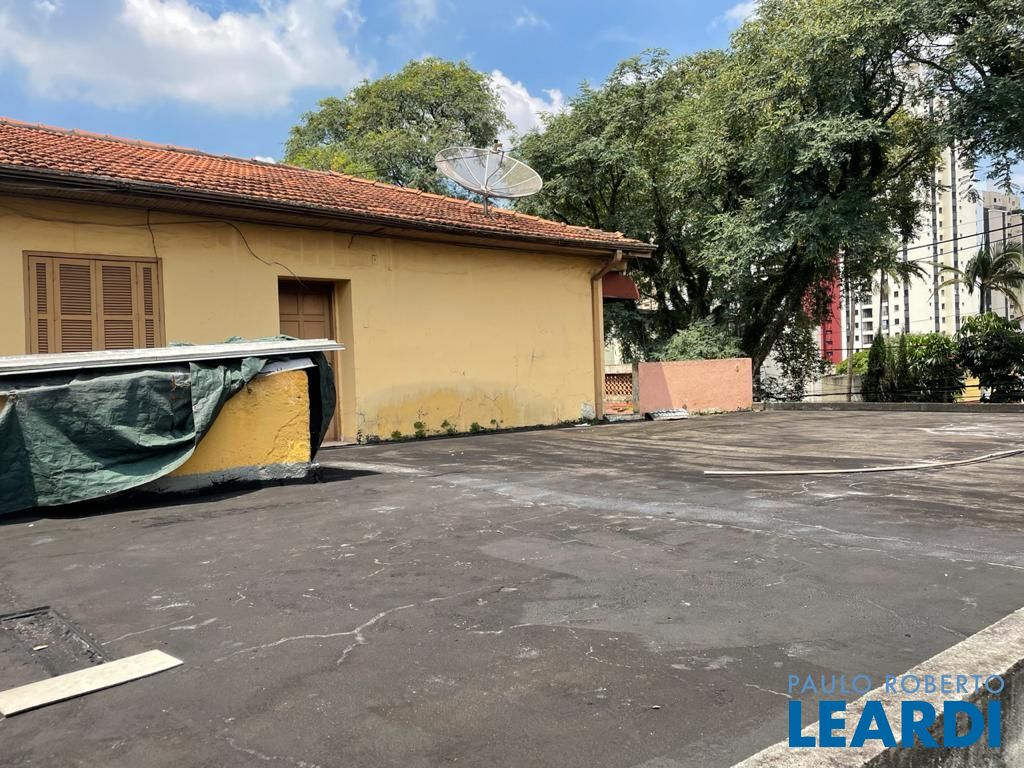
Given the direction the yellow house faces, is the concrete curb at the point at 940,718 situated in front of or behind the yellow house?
in front

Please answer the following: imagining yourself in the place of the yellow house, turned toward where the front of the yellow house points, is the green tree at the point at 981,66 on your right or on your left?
on your left

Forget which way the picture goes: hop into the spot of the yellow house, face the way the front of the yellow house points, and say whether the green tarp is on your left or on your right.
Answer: on your right

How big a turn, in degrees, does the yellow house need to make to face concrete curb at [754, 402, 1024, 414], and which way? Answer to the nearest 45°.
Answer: approximately 45° to its left

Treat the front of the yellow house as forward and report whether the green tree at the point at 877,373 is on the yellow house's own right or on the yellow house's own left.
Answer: on the yellow house's own left

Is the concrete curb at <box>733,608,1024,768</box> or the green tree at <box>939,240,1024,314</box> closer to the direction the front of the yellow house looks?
the concrete curb

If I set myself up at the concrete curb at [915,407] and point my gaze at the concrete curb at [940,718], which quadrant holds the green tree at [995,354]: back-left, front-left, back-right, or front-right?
back-left

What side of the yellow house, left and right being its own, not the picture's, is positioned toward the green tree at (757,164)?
left

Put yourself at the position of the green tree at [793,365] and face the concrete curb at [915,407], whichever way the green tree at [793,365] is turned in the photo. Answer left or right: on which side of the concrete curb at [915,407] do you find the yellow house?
right

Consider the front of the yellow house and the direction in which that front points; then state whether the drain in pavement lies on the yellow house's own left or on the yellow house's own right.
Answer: on the yellow house's own right

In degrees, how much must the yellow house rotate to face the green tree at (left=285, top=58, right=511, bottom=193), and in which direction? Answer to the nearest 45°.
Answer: approximately 135° to its left

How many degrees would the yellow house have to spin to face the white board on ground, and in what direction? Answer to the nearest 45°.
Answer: approximately 45° to its right

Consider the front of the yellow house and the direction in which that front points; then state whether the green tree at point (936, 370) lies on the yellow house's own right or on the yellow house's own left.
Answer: on the yellow house's own left

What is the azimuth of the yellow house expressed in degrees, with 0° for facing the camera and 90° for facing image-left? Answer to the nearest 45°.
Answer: approximately 315°

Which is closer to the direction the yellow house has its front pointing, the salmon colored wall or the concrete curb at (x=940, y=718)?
the concrete curb

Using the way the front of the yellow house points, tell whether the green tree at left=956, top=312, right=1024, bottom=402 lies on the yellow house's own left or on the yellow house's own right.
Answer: on the yellow house's own left
